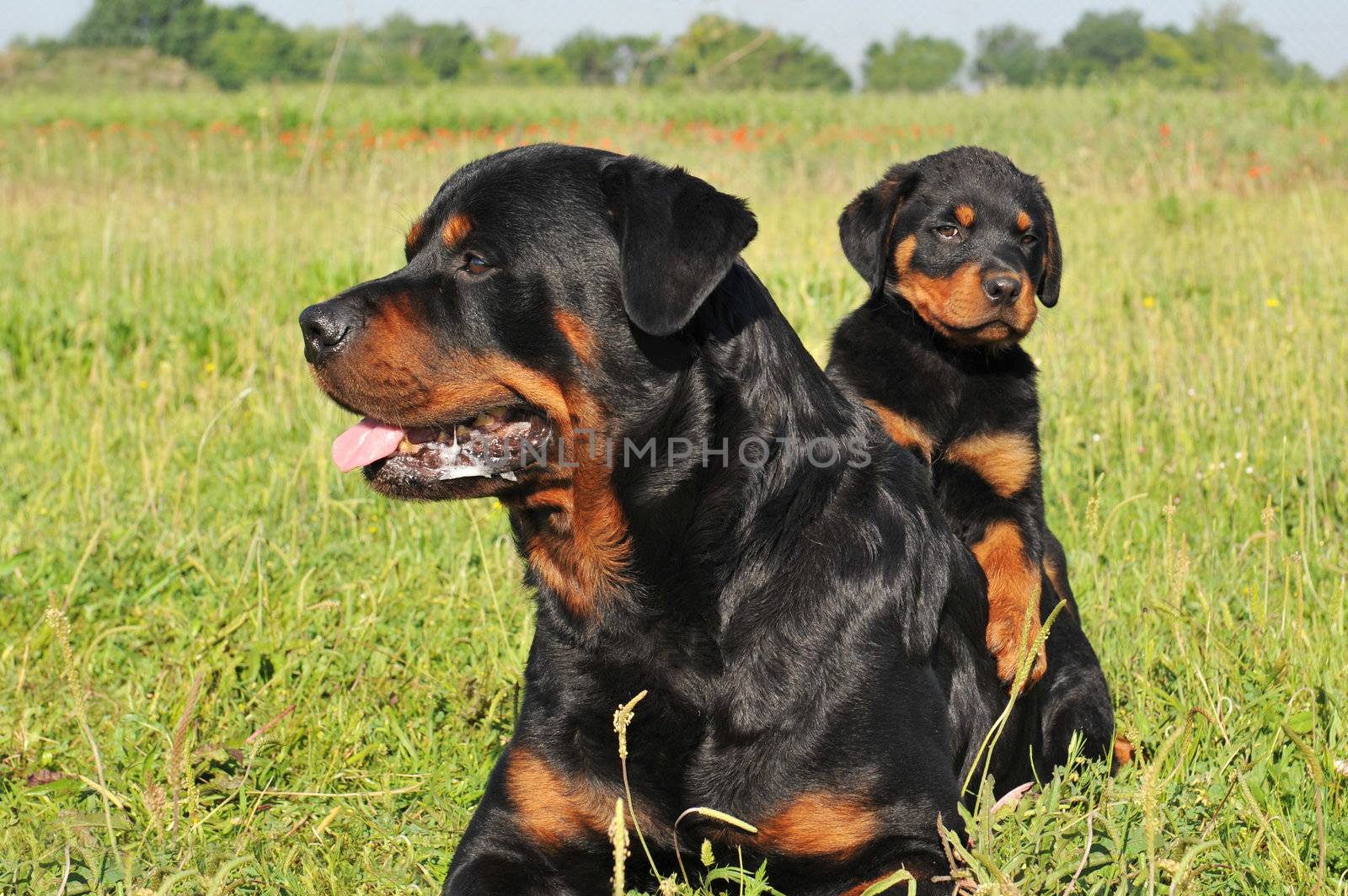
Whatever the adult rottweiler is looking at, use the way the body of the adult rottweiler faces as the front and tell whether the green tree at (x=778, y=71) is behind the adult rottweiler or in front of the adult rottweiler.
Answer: behind

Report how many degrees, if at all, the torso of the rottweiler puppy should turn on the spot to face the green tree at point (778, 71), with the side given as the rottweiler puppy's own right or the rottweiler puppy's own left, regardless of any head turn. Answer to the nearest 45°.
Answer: approximately 180°

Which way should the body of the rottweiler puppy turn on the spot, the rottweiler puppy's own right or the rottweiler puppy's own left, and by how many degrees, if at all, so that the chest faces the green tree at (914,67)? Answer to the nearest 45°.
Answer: approximately 180°

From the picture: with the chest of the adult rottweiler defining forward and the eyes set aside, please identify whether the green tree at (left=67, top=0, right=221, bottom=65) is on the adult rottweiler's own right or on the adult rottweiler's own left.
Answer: on the adult rottweiler's own right

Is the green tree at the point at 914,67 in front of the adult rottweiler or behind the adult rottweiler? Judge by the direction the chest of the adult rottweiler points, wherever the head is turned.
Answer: behind

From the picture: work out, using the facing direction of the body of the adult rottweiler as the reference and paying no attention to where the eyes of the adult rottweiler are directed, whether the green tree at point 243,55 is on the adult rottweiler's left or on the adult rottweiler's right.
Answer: on the adult rottweiler's right

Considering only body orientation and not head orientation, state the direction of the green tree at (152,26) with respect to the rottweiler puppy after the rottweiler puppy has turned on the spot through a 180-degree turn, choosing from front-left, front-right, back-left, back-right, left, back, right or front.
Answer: front-left

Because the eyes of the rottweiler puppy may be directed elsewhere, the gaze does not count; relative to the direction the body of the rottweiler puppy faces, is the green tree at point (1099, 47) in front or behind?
behind

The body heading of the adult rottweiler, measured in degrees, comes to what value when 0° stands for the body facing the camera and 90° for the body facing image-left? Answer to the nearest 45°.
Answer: approximately 45°

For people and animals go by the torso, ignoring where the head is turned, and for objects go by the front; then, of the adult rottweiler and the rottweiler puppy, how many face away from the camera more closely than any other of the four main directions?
0

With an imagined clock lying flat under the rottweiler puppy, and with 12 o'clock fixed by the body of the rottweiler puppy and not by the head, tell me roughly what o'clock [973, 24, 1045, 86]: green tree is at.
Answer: The green tree is roughly at 6 o'clock from the rottweiler puppy.
